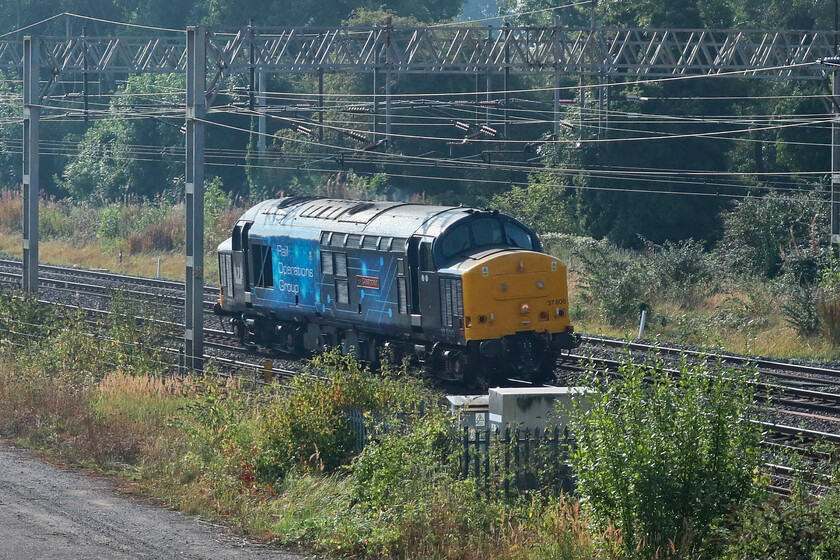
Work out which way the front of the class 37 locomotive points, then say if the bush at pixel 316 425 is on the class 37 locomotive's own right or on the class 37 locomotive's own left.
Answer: on the class 37 locomotive's own right

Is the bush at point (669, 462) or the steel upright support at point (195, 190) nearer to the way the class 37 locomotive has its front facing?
the bush

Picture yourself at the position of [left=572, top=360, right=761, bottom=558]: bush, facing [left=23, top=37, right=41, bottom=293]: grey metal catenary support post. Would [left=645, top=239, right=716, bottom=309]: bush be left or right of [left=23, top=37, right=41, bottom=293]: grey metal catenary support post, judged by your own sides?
right

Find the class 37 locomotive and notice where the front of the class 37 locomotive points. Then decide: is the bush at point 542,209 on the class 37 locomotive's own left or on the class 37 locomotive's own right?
on the class 37 locomotive's own left

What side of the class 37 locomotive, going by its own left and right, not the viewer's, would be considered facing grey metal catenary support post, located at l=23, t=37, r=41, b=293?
back

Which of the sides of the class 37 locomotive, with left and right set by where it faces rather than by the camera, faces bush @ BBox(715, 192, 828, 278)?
left

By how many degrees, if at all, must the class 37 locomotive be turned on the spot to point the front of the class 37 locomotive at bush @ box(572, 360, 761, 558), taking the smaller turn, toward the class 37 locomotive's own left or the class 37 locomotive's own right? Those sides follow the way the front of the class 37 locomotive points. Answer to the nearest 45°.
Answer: approximately 45° to the class 37 locomotive's own right

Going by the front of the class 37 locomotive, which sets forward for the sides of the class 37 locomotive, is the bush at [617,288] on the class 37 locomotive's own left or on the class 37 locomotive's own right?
on the class 37 locomotive's own left

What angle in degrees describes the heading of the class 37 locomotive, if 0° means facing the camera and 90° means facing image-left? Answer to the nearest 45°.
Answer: approximately 315°

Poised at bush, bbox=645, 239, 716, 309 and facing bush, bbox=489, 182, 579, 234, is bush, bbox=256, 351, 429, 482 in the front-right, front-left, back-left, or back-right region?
back-left
